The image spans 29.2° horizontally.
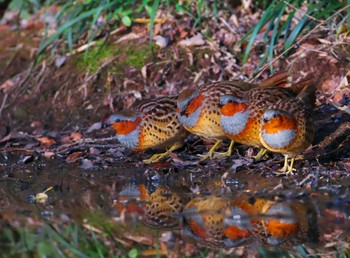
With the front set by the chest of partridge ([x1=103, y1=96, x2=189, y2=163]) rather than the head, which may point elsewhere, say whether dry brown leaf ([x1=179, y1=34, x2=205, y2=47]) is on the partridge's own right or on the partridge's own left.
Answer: on the partridge's own right

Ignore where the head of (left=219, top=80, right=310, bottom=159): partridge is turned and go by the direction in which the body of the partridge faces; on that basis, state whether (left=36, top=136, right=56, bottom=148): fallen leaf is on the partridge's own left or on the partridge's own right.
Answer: on the partridge's own right

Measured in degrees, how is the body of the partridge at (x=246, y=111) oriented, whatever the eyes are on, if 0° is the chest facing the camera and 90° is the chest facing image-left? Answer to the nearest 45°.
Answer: approximately 45°

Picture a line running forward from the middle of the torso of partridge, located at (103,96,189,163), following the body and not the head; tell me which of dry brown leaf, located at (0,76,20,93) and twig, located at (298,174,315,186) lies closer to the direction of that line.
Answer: the dry brown leaf

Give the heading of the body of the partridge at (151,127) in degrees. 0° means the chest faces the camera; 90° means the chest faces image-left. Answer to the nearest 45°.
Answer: approximately 90°

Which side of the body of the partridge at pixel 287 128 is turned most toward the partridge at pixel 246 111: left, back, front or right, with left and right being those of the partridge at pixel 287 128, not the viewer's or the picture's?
right

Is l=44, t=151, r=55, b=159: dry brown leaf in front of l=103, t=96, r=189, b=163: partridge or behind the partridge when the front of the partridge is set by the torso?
in front

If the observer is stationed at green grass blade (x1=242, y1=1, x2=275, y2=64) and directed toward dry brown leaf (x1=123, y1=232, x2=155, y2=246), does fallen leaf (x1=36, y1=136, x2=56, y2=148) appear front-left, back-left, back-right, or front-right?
front-right

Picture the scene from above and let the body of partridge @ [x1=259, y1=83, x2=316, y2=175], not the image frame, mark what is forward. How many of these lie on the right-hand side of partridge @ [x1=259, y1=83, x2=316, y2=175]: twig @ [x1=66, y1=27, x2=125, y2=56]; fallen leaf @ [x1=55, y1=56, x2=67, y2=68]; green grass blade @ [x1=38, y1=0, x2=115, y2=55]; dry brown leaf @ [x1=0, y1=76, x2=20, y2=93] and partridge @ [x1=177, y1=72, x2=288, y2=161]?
5

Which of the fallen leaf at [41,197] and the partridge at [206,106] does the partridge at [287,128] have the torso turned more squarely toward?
the fallen leaf

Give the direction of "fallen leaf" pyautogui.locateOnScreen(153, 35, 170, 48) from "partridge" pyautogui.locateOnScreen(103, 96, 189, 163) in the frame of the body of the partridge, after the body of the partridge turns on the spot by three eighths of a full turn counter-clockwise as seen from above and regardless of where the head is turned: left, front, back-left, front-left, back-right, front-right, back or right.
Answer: back-left

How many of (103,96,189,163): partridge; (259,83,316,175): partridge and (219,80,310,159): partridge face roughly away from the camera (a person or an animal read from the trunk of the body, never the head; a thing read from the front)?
0

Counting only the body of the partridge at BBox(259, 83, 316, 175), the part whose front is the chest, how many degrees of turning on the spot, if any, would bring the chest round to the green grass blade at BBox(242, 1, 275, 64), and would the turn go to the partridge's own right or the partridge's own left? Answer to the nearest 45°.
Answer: approximately 135° to the partridge's own right

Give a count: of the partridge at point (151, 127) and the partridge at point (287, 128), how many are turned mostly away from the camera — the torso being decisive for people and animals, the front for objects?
0

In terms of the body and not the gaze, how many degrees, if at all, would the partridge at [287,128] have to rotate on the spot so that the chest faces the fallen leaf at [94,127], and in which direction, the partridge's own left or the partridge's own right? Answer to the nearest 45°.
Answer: approximately 90° to the partridge's own right

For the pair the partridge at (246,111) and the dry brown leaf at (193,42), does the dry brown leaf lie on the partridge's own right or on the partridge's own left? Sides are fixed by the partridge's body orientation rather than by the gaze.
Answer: on the partridge's own right

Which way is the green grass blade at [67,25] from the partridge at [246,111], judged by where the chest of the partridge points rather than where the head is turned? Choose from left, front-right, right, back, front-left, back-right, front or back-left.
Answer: right
